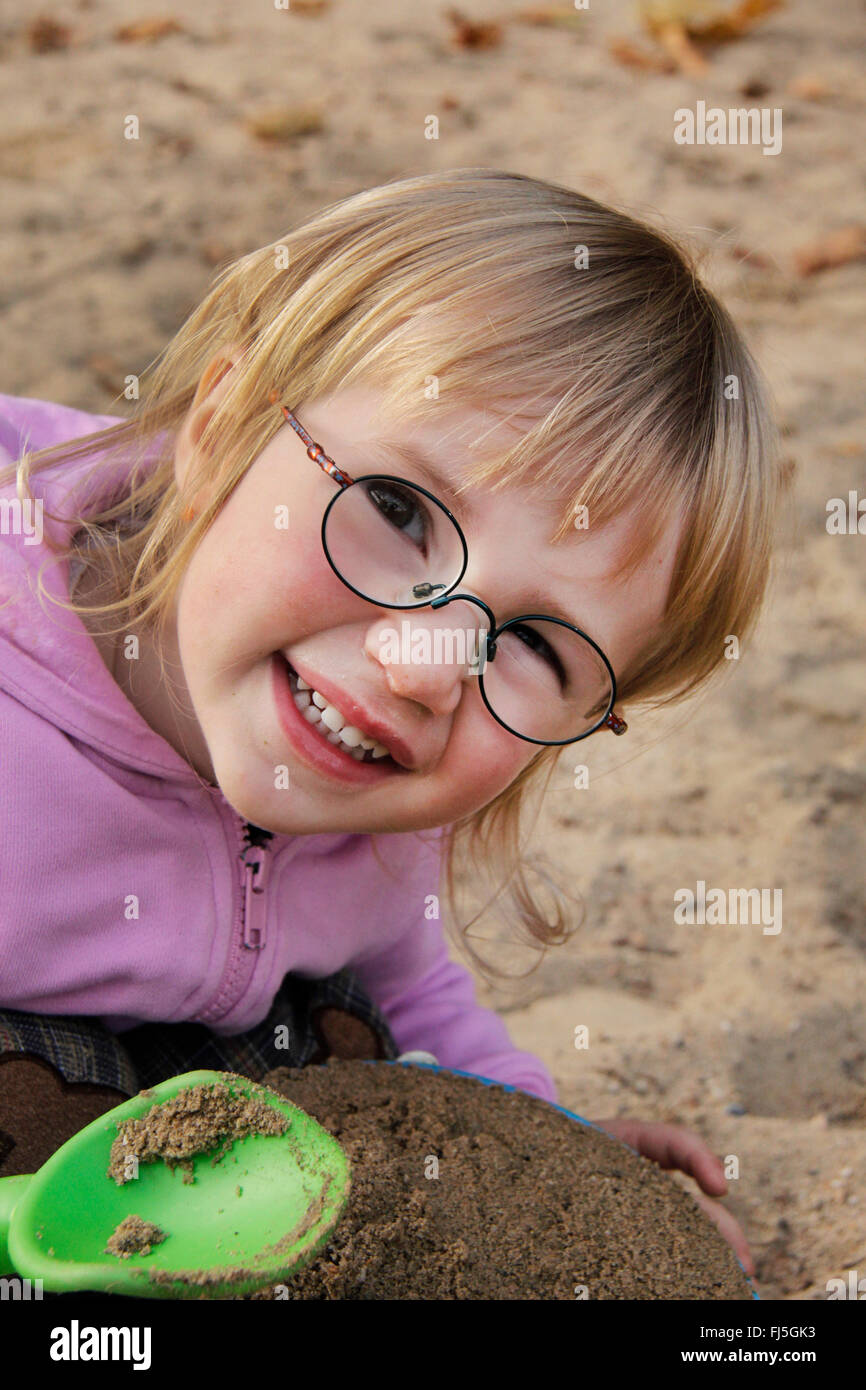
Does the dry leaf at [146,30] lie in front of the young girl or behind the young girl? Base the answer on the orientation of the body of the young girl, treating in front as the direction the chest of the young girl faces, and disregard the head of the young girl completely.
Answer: behind

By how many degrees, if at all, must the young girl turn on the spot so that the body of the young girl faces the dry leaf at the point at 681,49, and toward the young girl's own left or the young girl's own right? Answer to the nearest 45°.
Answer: approximately 135° to the young girl's own left

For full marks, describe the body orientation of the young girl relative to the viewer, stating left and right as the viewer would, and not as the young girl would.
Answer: facing the viewer and to the right of the viewer

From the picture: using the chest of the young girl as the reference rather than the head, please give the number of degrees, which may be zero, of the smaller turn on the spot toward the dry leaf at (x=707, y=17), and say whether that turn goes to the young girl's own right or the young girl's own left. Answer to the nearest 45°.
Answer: approximately 135° to the young girl's own left

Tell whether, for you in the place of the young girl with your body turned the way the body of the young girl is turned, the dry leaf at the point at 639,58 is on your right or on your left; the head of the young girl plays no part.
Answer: on your left

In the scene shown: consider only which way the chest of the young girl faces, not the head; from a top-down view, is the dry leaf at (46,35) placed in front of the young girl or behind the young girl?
behind
